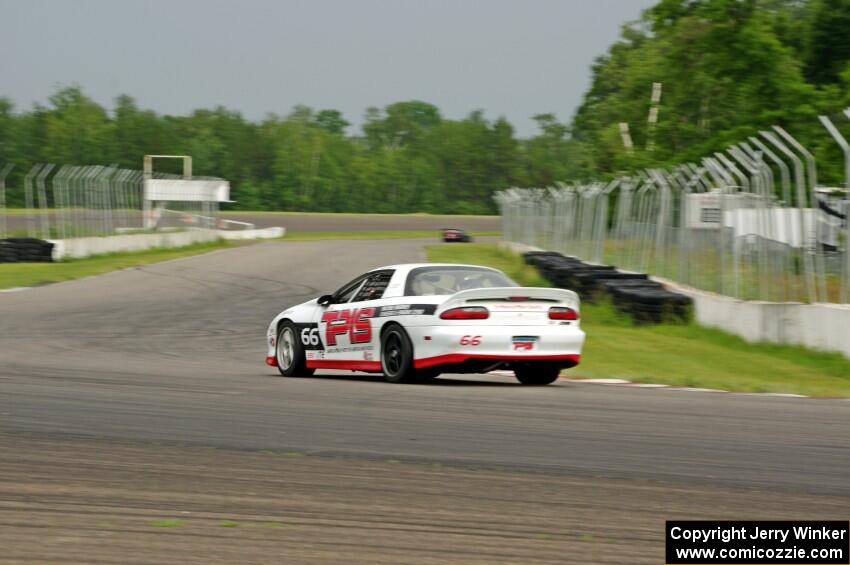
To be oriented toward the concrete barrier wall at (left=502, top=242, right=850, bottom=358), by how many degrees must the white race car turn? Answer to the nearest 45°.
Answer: approximately 90° to its right

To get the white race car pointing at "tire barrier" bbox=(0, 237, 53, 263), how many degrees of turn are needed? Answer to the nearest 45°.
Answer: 0° — it already faces it

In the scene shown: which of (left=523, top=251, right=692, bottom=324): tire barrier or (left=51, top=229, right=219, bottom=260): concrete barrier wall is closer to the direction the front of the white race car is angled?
the concrete barrier wall

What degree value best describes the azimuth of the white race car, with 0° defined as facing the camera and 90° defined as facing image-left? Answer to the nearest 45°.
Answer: approximately 135°

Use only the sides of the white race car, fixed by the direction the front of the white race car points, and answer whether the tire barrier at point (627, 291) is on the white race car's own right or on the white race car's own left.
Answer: on the white race car's own right

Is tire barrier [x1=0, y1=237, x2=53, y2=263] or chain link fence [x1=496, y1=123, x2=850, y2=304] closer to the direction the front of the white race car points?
the tire barrier

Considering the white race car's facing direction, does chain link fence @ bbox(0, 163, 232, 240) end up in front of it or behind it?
in front

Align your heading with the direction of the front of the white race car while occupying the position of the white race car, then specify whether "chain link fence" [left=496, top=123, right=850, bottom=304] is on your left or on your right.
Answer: on your right
